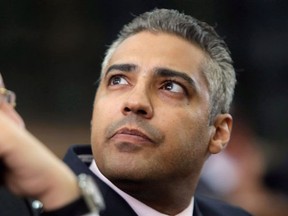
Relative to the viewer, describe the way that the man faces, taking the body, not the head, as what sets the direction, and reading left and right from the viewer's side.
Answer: facing the viewer and to the left of the viewer

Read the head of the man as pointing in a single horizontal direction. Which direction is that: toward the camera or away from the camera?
toward the camera
